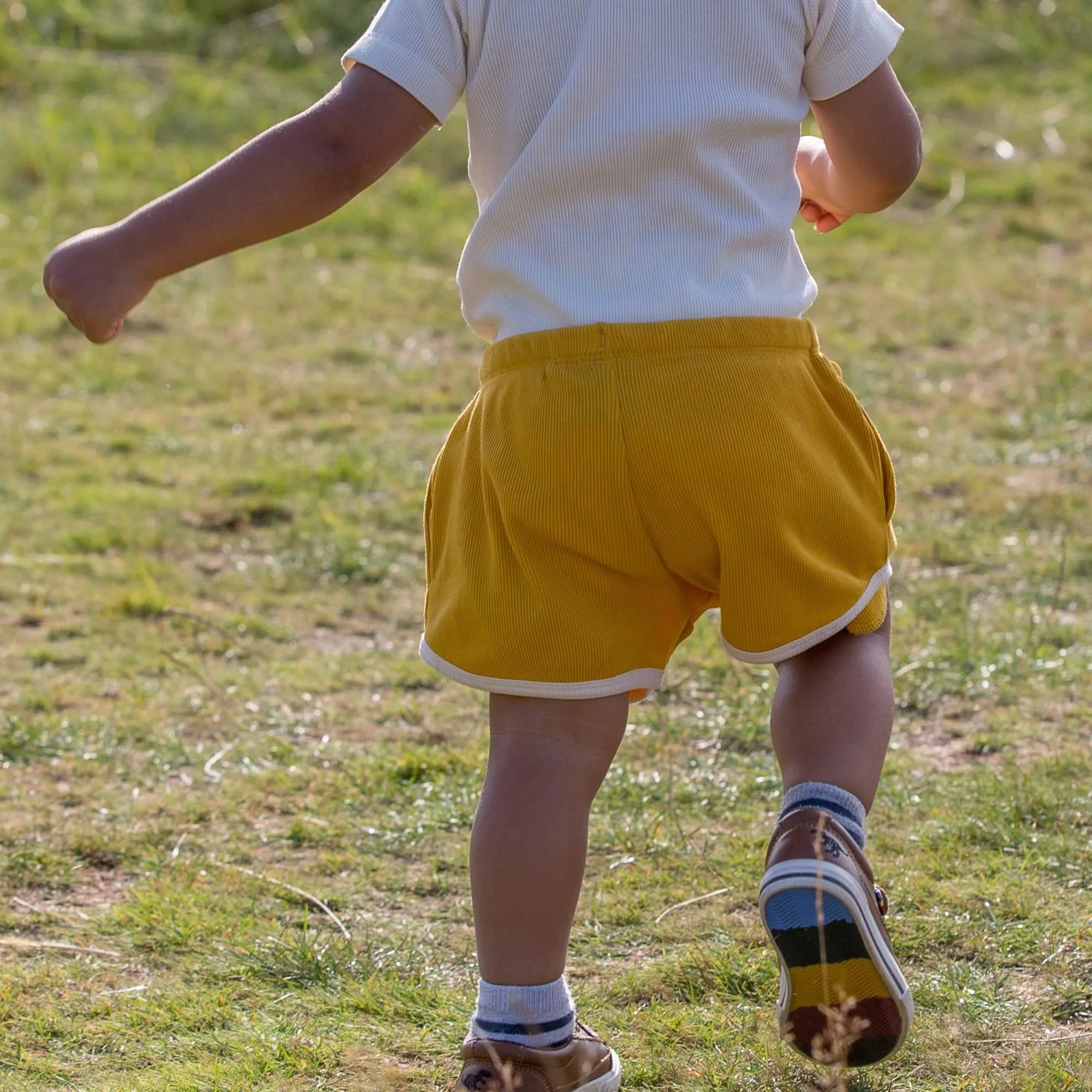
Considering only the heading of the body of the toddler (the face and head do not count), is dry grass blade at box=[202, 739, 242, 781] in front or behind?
in front

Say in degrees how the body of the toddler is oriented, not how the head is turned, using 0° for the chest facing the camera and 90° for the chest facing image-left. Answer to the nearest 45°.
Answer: approximately 180°
